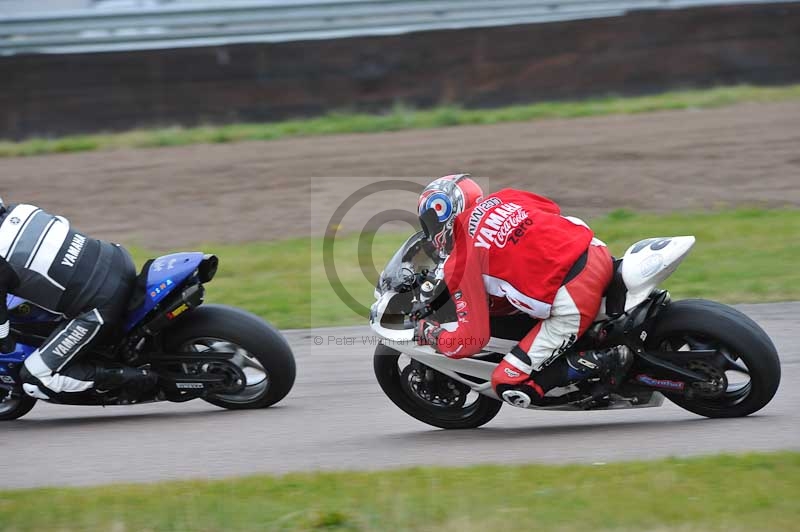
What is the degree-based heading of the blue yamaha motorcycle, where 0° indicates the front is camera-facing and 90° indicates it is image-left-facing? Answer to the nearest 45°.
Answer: approximately 90°

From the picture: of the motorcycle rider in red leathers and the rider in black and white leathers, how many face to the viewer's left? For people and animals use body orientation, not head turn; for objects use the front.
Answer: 2

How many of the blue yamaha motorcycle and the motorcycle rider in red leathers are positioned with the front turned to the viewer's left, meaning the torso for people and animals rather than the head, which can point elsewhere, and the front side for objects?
2

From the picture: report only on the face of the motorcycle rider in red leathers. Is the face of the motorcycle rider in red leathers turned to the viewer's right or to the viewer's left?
to the viewer's left

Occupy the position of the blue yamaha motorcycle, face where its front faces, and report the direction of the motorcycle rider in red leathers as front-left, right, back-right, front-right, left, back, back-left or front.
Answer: back-left

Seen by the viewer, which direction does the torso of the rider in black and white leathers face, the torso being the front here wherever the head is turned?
to the viewer's left

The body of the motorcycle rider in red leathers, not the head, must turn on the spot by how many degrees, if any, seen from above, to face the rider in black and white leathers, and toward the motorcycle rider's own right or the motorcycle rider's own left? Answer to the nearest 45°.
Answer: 0° — they already face them

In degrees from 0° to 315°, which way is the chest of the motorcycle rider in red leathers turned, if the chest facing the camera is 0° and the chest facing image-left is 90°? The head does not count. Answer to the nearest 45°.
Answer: approximately 90°

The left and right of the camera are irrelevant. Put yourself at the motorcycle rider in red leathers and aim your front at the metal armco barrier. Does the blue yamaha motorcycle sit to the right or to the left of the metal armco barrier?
left

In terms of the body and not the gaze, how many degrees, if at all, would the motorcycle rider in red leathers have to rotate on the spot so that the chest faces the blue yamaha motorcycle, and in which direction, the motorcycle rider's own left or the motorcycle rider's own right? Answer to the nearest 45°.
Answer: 0° — they already face it

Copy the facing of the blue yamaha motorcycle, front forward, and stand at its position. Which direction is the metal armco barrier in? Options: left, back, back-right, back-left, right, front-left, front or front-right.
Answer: right

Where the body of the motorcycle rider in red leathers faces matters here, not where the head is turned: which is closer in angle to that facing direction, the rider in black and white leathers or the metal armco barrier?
the rider in black and white leathers
